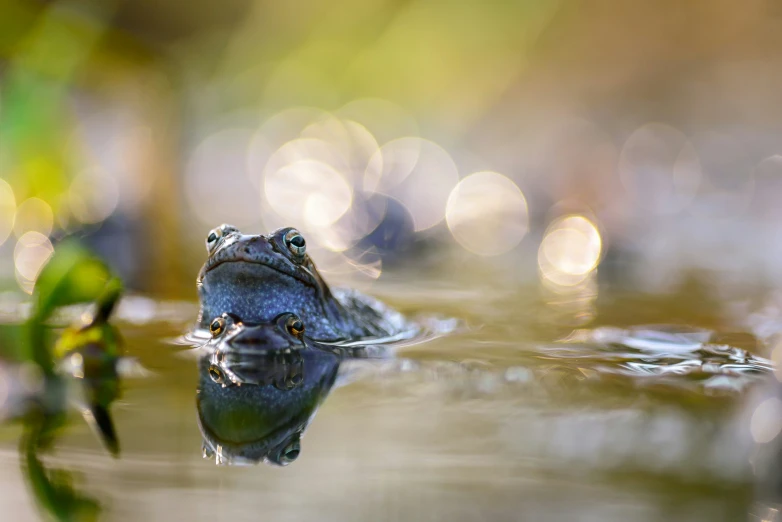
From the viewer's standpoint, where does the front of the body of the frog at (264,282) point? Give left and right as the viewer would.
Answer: facing the viewer and to the left of the viewer
